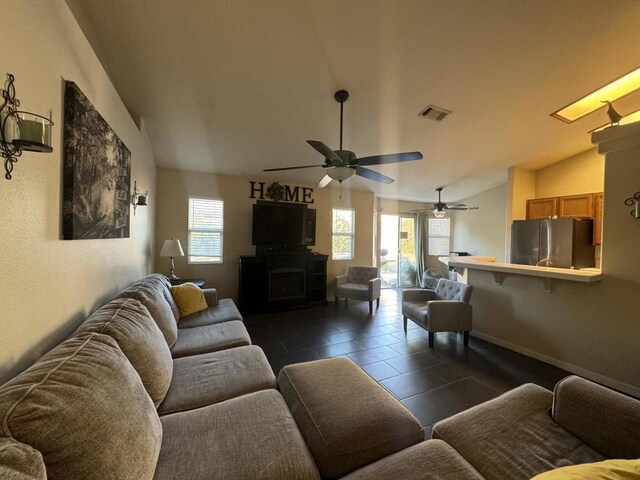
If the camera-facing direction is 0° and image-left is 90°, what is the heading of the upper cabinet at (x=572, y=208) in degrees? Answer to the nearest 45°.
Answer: approximately 45°

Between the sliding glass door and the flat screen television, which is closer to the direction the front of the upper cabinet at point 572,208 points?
the flat screen television

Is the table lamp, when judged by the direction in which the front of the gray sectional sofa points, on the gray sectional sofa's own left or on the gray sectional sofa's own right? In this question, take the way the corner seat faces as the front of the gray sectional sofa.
on the gray sectional sofa's own left

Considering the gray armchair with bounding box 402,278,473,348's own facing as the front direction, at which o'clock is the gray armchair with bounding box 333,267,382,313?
the gray armchair with bounding box 333,267,382,313 is roughly at 3 o'clock from the gray armchair with bounding box 402,278,473,348.

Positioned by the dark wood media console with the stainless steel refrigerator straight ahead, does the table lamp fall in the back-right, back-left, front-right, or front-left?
back-right

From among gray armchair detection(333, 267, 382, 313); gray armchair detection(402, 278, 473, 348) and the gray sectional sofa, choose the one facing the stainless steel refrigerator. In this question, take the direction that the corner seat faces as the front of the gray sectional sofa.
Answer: the gray sectional sofa

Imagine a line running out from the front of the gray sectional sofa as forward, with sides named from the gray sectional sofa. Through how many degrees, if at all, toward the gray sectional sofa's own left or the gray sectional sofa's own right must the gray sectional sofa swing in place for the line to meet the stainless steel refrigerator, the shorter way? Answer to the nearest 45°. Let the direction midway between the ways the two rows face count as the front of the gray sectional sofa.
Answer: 0° — it already faces it

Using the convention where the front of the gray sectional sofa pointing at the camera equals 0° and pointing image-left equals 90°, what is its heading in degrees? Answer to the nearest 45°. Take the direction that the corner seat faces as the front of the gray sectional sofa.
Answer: approximately 225°
